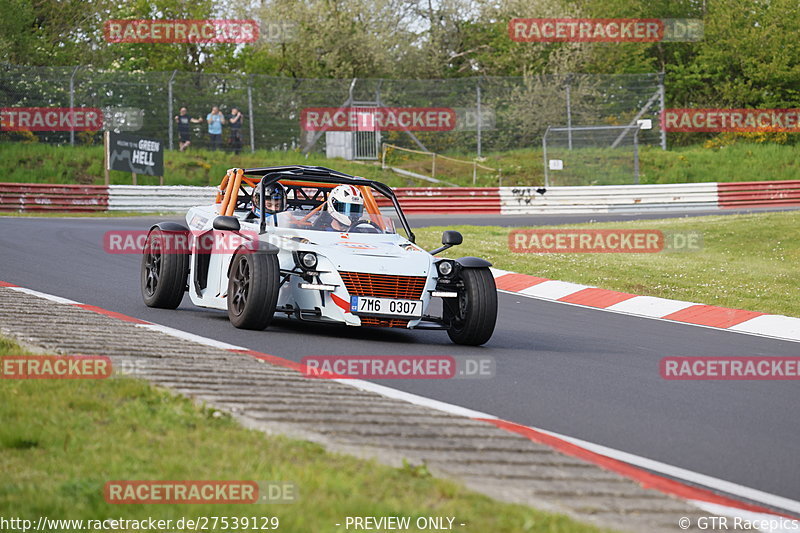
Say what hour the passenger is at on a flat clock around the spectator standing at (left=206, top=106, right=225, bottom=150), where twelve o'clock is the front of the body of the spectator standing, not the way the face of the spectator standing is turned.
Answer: The passenger is roughly at 12 o'clock from the spectator standing.

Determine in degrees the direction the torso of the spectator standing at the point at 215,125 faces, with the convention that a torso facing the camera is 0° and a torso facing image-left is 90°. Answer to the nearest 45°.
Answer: approximately 0°

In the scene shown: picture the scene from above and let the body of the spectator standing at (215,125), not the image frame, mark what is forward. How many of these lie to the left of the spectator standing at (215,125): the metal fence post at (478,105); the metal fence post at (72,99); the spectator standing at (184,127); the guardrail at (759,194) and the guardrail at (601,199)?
3

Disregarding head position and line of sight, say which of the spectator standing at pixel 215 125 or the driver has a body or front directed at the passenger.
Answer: the spectator standing

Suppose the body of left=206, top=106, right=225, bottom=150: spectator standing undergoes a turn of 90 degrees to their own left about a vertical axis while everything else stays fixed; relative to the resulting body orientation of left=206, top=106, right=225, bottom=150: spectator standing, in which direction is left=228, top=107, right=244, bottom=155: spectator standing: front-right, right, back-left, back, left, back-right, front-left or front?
front
